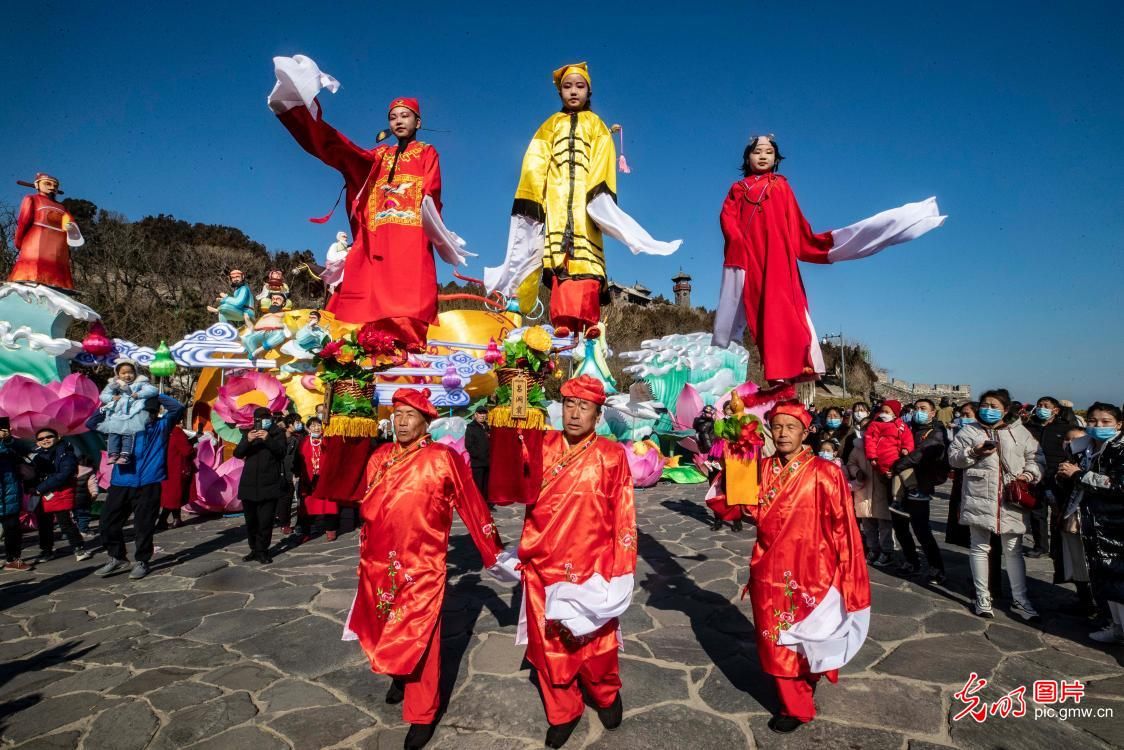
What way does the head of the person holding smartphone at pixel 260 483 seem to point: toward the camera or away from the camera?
toward the camera

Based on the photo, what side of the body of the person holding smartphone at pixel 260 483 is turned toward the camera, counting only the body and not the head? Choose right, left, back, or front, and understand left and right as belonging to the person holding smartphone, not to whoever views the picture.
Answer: front

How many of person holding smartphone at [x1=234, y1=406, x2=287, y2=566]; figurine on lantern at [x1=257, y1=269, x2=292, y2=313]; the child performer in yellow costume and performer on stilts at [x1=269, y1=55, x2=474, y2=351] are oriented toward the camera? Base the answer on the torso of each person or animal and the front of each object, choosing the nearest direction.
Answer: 4

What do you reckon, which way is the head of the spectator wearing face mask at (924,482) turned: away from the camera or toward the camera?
toward the camera

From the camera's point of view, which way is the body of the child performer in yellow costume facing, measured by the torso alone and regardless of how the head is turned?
toward the camera

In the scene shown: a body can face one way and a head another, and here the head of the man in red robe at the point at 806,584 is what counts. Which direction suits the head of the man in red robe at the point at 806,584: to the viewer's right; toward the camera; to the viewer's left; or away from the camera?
toward the camera

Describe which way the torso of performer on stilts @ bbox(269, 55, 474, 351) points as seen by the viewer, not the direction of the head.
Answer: toward the camera

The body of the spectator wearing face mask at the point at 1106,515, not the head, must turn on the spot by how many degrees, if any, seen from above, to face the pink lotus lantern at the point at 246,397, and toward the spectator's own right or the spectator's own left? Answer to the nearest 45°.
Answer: approximately 45° to the spectator's own right

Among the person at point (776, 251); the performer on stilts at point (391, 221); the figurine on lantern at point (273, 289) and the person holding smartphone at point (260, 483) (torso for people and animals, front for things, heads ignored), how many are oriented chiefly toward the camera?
4

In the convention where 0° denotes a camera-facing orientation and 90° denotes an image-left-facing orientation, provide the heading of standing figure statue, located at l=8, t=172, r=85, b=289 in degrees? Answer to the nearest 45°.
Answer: approximately 315°

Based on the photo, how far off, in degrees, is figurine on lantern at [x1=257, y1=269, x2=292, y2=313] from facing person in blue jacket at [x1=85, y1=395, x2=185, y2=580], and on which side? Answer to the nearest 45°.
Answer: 0° — it already faces them

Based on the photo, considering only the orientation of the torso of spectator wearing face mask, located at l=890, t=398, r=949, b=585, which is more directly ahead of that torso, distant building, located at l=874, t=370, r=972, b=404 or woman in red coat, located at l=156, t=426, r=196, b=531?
the woman in red coat
